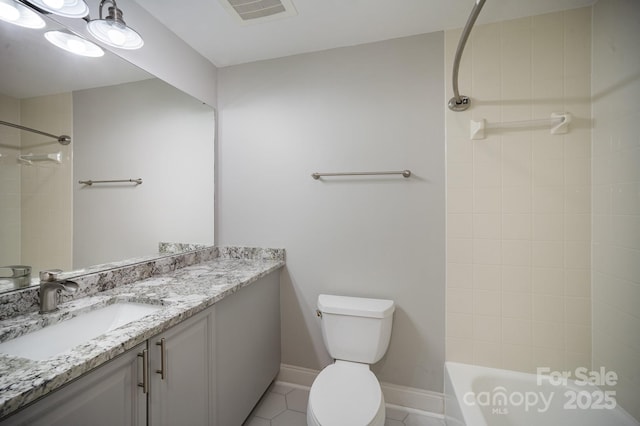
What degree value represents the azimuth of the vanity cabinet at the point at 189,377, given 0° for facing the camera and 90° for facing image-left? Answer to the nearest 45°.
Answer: approximately 315°

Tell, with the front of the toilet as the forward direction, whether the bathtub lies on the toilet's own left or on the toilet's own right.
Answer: on the toilet's own left

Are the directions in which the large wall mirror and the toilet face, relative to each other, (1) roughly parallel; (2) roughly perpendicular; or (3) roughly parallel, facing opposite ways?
roughly perpendicular

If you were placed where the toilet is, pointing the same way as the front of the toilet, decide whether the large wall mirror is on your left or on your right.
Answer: on your right

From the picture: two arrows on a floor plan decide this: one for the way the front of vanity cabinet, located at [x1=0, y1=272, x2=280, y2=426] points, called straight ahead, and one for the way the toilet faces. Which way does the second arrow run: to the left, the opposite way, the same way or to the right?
to the right
